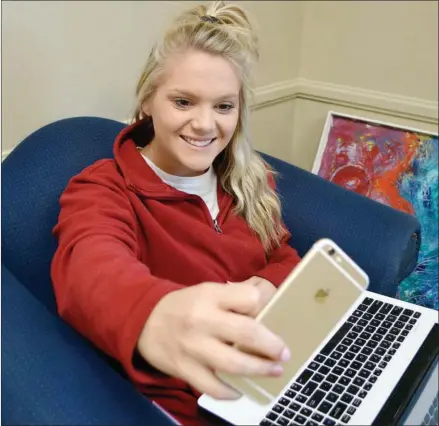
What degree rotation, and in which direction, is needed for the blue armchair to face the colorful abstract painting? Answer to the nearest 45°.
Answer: approximately 90° to its left

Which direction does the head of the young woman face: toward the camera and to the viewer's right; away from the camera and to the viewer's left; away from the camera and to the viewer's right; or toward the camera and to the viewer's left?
toward the camera and to the viewer's right

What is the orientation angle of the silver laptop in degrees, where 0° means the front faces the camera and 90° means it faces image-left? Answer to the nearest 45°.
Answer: approximately 135°

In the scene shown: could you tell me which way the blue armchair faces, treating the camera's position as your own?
facing the viewer and to the right of the viewer

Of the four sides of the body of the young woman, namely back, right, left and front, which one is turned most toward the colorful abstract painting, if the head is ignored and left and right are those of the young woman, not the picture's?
left

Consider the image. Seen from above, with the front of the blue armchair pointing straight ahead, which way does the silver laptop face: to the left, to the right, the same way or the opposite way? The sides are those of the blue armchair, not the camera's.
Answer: the opposite way
